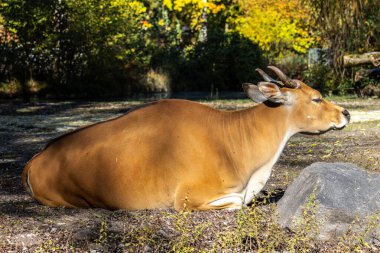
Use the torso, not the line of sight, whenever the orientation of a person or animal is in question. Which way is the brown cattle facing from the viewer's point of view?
to the viewer's right
